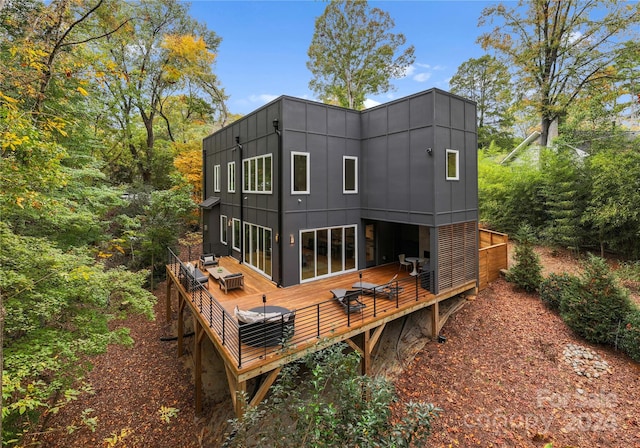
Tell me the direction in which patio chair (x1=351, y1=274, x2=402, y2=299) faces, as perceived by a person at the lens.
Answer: facing to the left of the viewer

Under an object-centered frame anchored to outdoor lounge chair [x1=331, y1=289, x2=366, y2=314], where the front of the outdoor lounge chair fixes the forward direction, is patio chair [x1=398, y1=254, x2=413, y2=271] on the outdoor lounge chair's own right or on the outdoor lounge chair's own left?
on the outdoor lounge chair's own left

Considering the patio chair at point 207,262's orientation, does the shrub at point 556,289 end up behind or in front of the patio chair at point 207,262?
in front

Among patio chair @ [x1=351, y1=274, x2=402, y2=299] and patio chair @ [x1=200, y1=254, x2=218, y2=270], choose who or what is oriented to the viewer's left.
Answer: patio chair @ [x1=351, y1=274, x2=402, y2=299]

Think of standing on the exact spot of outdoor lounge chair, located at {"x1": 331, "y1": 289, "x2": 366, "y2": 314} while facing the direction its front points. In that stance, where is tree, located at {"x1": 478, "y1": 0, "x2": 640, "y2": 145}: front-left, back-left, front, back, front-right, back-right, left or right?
left

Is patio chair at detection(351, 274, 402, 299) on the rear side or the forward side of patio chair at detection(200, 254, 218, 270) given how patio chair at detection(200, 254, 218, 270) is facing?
on the forward side

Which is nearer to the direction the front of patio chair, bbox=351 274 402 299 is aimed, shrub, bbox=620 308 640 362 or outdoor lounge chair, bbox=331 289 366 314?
the outdoor lounge chair

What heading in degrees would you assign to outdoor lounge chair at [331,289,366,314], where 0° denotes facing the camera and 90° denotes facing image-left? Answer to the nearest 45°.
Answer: approximately 315°

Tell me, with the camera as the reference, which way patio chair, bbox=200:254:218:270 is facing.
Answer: facing the viewer and to the right of the viewer
